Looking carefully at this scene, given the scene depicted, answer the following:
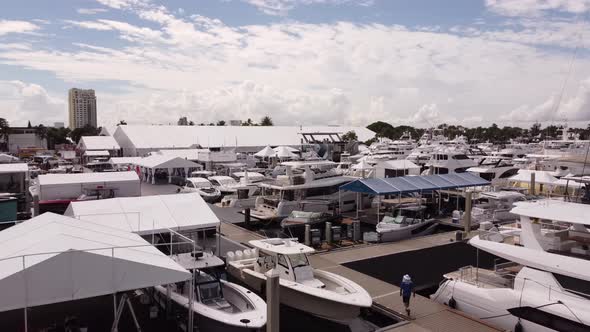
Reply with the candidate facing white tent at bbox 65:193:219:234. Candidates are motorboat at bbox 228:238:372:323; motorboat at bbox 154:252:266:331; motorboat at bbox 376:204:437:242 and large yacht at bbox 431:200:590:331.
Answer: motorboat at bbox 376:204:437:242

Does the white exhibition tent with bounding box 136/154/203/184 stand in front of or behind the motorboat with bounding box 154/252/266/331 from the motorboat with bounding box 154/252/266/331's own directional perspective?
behind

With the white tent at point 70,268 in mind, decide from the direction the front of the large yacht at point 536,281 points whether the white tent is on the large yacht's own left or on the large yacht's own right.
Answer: on the large yacht's own right

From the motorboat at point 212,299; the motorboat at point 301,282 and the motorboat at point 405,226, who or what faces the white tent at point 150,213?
the motorboat at point 405,226

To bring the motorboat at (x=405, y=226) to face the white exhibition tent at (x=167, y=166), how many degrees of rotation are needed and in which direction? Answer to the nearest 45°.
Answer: approximately 90° to its right

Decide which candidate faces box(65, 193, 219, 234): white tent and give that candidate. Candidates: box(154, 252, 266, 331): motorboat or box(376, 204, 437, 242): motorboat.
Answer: box(376, 204, 437, 242): motorboat

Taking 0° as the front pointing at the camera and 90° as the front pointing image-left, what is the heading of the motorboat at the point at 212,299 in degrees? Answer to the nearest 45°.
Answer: approximately 315°
